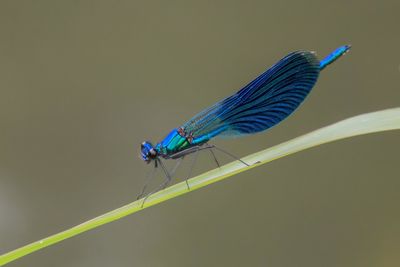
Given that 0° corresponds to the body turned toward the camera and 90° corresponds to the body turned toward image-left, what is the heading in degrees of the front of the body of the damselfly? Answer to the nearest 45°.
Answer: approximately 90°
